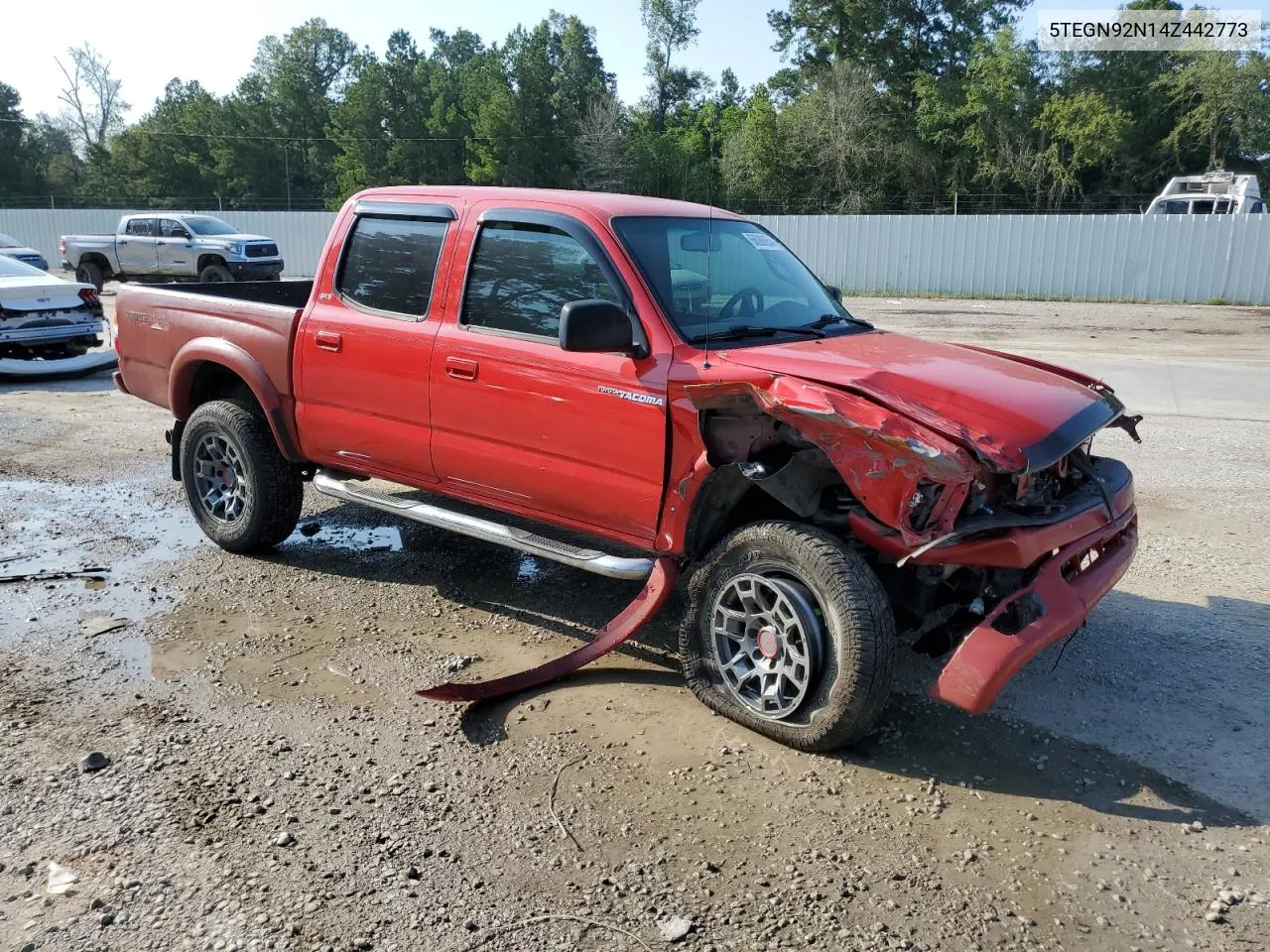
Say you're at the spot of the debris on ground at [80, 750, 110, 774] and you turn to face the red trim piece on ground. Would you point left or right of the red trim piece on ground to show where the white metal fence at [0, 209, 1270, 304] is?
left

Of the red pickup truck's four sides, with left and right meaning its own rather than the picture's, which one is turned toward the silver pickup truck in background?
back

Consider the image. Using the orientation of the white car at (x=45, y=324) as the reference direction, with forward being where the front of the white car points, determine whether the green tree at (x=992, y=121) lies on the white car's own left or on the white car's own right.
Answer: on the white car's own right

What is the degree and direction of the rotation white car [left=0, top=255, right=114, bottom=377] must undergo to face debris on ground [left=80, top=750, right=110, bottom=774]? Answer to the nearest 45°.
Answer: approximately 135° to its left

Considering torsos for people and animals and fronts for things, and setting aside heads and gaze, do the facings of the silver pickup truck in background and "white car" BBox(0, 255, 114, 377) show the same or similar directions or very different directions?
very different directions

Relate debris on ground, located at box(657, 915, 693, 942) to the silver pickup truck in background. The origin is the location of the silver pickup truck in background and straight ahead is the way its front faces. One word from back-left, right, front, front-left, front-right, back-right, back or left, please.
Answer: front-right

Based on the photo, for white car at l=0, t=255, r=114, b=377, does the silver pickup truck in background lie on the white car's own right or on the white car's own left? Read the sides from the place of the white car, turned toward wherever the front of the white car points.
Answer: on the white car's own right

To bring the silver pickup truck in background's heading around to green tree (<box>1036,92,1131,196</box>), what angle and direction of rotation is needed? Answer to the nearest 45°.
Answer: approximately 45° to its left

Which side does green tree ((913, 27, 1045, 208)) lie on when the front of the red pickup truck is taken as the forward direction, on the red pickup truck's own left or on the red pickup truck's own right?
on the red pickup truck's own left

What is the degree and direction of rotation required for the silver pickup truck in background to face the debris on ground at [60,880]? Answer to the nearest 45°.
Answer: approximately 45° to its right

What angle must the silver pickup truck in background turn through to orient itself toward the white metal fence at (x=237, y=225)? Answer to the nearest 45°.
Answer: approximately 135° to its left

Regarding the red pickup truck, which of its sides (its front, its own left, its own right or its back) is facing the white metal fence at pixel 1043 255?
left

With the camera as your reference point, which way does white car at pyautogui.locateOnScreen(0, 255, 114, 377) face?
facing away from the viewer and to the left of the viewer
